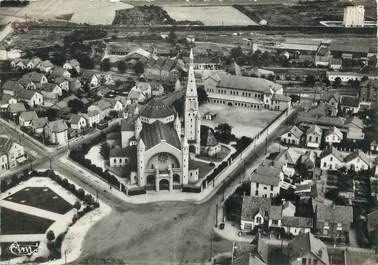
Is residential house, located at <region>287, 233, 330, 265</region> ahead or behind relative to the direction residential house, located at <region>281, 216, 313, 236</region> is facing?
ahead

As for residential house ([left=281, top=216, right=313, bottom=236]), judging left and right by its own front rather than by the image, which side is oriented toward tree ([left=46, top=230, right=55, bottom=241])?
right

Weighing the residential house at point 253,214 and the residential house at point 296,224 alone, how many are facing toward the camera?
2

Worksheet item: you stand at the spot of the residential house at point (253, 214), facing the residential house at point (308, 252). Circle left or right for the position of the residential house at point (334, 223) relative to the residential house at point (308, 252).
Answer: left

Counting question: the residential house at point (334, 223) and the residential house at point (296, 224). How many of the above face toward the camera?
2

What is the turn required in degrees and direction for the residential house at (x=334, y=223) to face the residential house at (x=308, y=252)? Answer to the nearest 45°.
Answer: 0° — it already faces it

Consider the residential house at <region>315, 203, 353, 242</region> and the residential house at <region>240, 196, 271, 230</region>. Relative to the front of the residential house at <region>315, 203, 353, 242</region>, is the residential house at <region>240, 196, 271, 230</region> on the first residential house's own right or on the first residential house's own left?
on the first residential house's own right

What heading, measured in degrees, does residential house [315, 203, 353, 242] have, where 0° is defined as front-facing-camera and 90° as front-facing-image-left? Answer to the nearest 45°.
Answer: approximately 0°

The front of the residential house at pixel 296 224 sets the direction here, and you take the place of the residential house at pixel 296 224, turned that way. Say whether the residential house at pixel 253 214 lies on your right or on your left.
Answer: on your right

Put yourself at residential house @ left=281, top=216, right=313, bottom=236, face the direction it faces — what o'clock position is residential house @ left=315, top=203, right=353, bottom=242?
residential house @ left=315, top=203, right=353, bottom=242 is roughly at 9 o'clock from residential house @ left=281, top=216, right=313, bottom=236.

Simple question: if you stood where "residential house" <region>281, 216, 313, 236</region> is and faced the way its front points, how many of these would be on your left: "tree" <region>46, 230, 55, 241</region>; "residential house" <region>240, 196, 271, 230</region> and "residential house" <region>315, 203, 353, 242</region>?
1

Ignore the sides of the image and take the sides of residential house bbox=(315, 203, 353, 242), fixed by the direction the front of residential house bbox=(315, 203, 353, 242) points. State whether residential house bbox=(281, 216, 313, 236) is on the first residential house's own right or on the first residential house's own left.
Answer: on the first residential house's own right
